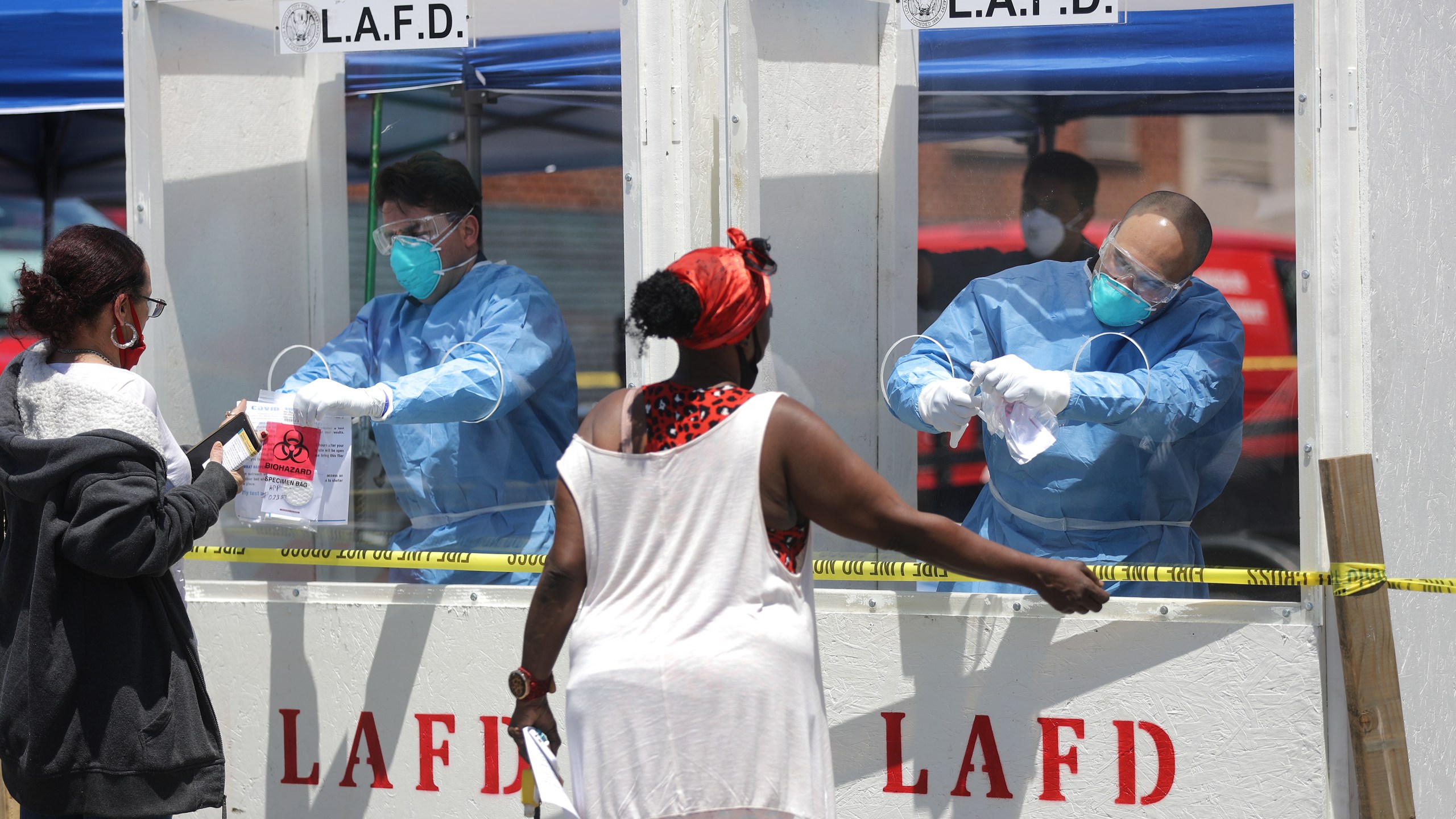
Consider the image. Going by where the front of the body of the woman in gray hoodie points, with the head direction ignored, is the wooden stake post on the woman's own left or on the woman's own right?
on the woman's own right

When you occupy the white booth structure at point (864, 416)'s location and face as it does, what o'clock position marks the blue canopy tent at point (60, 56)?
The blue canopy tent is roughly at 4 o'clock from the white booth structure.

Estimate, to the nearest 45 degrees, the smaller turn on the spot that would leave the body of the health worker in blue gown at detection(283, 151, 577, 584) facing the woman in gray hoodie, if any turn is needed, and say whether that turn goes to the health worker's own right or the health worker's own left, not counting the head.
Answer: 0° — they already face them

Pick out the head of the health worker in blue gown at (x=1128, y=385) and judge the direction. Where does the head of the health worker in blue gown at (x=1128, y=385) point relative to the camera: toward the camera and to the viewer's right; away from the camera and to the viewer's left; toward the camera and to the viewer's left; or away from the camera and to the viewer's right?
toward the camera and to the viewer's left

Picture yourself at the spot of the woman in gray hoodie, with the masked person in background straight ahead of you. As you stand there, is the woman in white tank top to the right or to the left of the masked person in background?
right

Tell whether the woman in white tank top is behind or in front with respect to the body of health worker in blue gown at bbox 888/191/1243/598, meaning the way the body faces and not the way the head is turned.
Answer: in front

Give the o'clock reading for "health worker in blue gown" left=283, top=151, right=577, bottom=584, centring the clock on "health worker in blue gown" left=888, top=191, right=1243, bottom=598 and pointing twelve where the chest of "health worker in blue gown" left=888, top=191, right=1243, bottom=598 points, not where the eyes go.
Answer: "health worker in blue gown" left=283, top=151, right=577, bottom=584 is roughly at 3 o'clock from "health worker in blue gown" left=888, top=191, right=1243, bottom=598.

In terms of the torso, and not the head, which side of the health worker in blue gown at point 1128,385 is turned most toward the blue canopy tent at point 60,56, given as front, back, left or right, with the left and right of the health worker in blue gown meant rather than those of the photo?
right

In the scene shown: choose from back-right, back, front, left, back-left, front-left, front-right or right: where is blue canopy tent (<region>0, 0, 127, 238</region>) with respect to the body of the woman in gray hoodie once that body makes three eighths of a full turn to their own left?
right

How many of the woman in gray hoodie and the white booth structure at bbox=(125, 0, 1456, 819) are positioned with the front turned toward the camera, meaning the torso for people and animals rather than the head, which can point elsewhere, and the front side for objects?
1

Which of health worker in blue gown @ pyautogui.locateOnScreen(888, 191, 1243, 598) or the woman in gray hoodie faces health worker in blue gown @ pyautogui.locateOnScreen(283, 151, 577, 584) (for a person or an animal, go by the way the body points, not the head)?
the woman in gray hoodie

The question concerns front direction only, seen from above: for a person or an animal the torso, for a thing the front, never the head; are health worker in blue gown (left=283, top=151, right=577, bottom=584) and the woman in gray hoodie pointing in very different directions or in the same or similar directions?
very different directions

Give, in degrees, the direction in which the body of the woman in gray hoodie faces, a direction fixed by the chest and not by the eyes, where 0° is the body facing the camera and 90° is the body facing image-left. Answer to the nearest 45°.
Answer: approximately 225°
